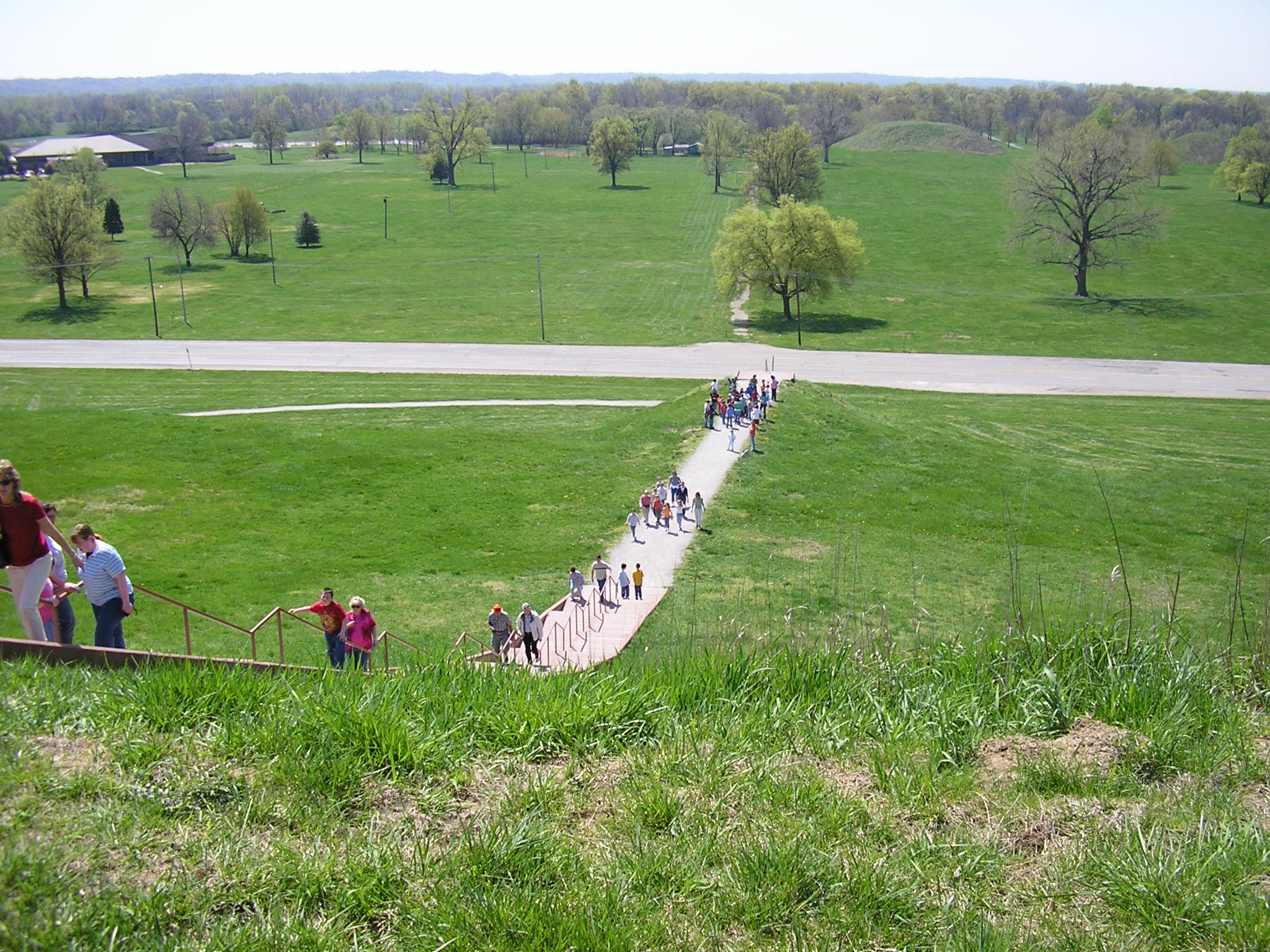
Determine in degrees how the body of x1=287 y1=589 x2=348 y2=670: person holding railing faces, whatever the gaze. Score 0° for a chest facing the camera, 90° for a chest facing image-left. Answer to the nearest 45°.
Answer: approximately 45°

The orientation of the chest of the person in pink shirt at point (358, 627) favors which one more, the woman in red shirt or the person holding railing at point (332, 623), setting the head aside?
the woman in red shirt

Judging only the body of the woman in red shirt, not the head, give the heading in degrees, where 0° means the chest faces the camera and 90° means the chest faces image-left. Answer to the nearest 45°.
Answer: approximately 45°

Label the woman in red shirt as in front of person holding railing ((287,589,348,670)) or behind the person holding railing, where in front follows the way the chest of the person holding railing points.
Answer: in front

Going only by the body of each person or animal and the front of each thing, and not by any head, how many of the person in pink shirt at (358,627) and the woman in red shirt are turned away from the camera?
0

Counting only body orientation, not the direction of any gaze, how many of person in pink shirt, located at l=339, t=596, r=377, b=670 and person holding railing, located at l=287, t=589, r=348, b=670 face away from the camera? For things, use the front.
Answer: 0

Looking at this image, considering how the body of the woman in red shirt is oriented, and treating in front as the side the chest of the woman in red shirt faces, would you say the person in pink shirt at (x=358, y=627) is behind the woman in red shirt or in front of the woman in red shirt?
behind

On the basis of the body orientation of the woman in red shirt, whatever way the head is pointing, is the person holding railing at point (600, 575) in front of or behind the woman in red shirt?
behind

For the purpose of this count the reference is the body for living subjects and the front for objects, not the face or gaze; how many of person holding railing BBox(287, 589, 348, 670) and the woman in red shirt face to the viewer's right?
0

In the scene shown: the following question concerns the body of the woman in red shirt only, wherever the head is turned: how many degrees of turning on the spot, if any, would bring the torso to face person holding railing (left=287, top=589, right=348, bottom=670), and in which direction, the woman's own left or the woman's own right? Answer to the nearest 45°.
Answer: approximately 180°

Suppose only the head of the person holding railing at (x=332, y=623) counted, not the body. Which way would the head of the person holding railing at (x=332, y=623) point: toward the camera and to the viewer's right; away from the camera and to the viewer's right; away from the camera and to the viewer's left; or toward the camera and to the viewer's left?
toward the camera and to the viewer's left

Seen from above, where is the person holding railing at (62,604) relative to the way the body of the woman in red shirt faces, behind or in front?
behind

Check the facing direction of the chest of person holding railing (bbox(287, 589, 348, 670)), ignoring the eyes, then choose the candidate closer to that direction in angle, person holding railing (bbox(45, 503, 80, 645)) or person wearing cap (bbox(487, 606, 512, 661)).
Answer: the person holding railing
